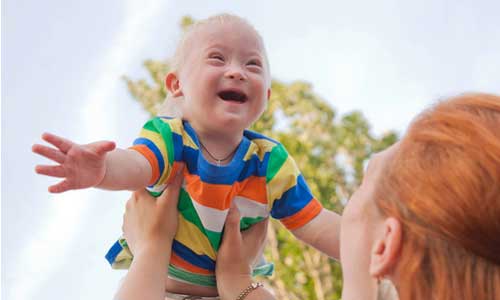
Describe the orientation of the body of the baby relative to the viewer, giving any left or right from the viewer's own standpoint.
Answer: facing the viewer
